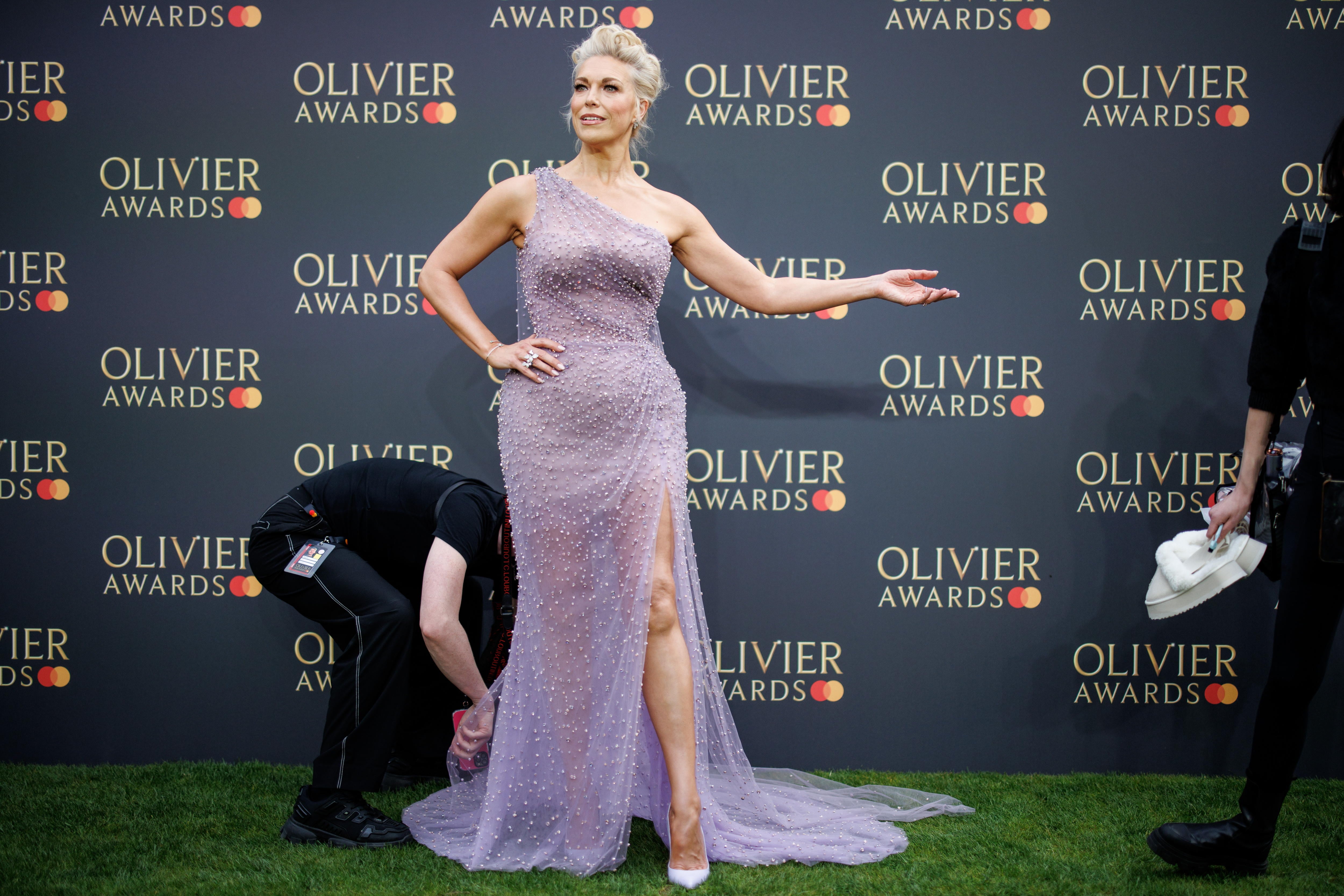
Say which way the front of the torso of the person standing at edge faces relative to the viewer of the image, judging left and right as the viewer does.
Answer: facing the viewer and to the left of the viewer

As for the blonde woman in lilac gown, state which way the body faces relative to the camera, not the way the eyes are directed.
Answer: toward the camera

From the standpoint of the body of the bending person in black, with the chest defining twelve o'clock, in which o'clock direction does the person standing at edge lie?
The person standing at edge is roughly at 1 o'clock from the bending person in black.

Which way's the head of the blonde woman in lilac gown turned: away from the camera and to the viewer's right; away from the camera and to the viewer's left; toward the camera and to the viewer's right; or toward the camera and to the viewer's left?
toward the camera and to the viewer's left

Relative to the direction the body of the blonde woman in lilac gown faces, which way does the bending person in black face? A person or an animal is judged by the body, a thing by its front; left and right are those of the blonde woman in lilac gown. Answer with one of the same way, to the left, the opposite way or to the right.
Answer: to the left

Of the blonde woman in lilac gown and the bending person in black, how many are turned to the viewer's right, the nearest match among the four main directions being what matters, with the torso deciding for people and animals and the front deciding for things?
1

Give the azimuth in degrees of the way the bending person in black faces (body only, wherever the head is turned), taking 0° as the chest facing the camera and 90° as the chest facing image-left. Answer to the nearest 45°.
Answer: approximately 270°

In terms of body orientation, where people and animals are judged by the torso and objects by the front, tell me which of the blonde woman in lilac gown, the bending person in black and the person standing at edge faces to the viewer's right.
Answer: the bending person in black

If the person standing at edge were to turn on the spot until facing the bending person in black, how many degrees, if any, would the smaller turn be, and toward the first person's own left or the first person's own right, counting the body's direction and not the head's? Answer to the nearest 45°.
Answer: approximately 45° to the first person's own right

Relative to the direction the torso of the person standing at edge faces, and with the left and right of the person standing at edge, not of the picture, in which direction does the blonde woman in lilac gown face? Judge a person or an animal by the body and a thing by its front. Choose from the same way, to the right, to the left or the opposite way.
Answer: to the left

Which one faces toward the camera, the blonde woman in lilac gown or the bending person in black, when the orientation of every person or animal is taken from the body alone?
the blonde woman in lilac gown

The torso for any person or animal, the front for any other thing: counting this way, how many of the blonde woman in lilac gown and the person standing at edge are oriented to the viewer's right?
0

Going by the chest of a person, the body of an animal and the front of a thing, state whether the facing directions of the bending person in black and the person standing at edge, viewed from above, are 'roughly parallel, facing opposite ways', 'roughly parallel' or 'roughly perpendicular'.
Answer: roughly parallel, facing opposite ways

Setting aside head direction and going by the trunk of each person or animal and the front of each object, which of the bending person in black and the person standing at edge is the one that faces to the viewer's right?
the bending person in black

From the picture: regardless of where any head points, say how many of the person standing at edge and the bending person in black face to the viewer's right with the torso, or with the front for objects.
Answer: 1
